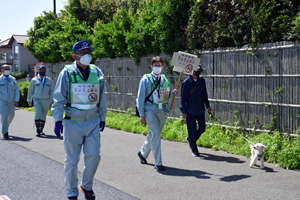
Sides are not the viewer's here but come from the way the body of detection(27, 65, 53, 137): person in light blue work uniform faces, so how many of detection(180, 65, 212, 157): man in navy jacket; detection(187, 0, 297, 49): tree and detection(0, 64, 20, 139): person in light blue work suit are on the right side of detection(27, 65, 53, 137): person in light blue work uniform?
1

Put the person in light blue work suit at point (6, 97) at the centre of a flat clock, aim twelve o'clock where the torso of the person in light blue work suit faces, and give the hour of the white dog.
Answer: The white dog is roughly at 11 o'clock from the person in light blue work suit.

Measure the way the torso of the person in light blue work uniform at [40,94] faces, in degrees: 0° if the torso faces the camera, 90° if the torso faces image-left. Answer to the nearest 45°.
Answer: approximately 0°

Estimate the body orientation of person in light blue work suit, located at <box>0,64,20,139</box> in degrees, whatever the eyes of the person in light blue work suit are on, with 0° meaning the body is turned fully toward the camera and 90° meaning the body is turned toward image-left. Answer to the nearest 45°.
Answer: approximately 0°

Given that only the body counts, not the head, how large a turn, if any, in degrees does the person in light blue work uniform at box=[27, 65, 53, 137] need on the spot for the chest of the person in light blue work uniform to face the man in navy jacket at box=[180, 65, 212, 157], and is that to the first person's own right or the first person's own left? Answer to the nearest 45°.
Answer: approximately 45° to the first person's own left

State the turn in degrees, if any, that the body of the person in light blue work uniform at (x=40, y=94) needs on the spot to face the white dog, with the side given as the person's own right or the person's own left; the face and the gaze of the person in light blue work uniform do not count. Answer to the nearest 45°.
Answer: approximately 45° to the person's own left

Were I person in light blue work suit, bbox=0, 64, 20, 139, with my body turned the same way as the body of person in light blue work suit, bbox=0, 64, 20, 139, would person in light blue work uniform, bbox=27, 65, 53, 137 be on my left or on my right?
on my left

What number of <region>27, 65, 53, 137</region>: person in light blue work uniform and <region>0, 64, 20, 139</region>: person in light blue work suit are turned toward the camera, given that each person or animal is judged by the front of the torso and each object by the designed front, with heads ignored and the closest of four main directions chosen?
2
